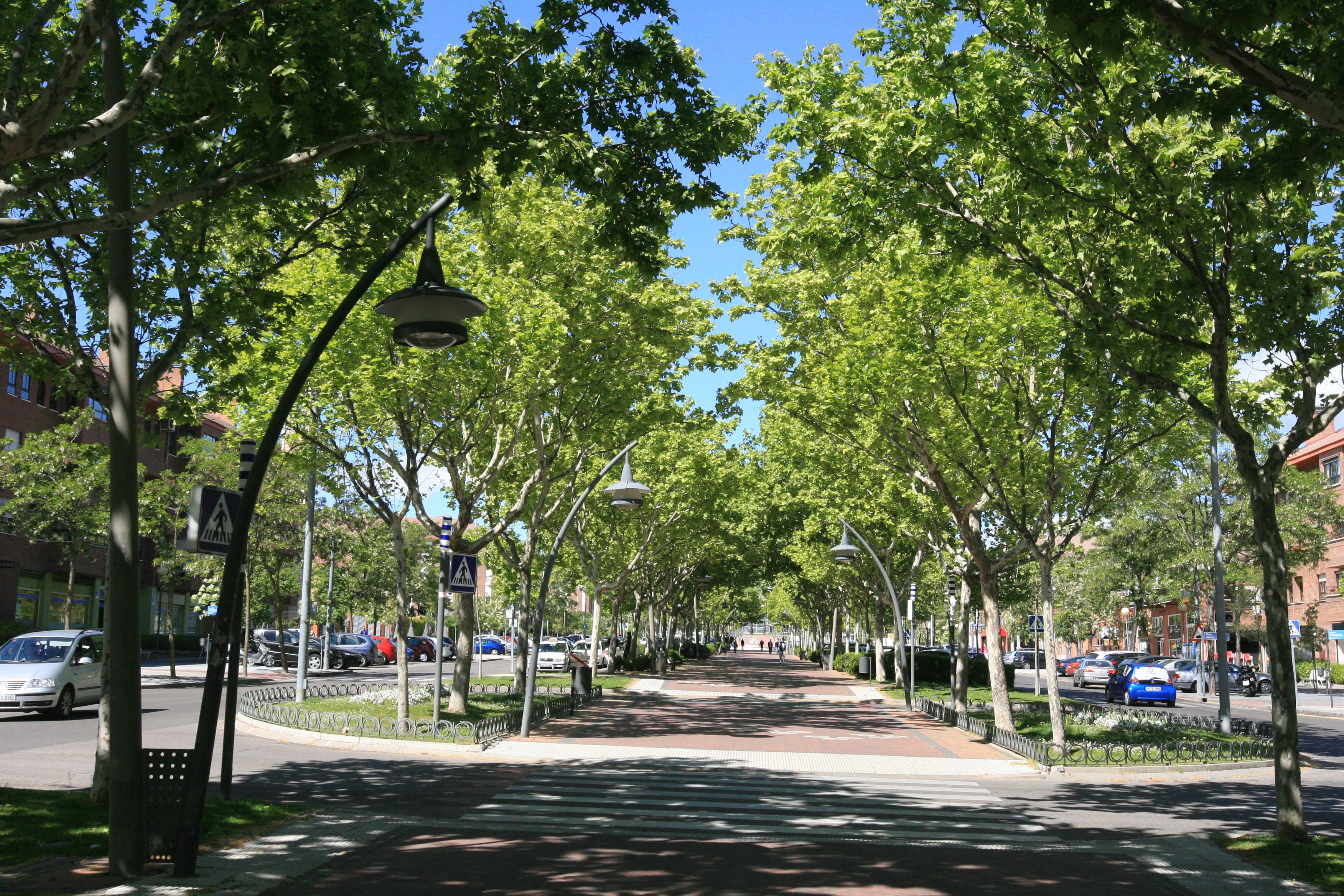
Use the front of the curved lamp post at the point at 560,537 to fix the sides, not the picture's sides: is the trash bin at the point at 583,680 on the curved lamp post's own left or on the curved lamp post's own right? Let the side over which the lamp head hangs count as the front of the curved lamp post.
on the curved lamp post's own left

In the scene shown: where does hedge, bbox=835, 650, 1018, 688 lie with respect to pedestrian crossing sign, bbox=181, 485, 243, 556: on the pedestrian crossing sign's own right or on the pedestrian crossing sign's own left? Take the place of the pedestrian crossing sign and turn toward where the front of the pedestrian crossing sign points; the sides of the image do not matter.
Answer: on the pedestrian crossing sign's own left

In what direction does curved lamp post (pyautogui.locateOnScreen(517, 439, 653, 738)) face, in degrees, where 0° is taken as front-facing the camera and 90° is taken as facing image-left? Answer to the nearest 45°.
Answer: approximately 270°

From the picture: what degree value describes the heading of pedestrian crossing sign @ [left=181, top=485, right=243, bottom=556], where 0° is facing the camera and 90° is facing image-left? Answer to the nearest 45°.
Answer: approximately 315°

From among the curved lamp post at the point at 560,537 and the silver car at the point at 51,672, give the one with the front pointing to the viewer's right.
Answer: the curved lamp post

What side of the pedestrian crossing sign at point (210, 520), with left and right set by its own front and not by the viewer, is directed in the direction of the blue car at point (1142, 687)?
left

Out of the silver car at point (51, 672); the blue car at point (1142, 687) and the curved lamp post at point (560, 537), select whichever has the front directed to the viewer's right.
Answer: the curved lamp post

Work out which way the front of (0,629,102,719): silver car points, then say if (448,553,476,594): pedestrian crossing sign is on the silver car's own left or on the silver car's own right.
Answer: on the silver car's own left
